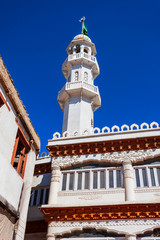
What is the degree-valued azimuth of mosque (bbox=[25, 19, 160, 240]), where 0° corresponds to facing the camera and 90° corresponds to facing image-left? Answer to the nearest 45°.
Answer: approximately 0°
